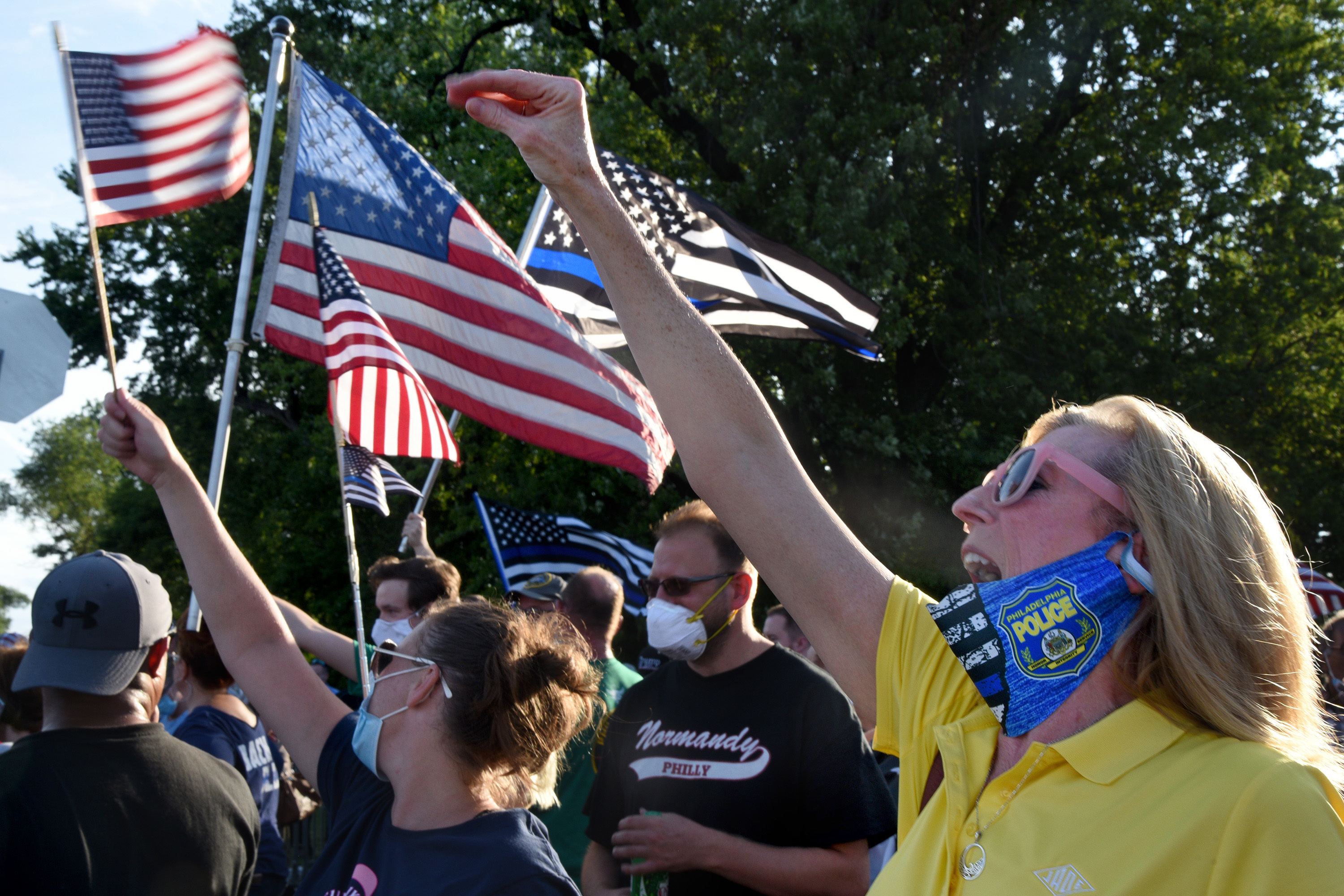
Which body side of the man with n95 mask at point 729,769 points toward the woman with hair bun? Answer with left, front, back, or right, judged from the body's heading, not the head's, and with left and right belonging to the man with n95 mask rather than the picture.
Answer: front

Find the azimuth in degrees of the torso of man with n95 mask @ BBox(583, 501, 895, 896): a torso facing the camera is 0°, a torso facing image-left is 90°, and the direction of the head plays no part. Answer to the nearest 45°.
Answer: approximately 45°

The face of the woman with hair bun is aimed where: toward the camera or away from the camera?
away from the camera

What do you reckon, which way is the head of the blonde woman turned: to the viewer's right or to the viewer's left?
to the viewer's left

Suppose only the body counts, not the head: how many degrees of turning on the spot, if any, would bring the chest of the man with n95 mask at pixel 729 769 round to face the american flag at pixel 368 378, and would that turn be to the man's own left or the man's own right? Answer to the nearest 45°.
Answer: approximately 90° to the man's own right

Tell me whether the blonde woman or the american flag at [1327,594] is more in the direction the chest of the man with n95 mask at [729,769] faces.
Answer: the blonde woman

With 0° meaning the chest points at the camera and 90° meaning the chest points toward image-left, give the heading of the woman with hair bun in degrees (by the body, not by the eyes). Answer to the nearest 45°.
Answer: approximately 45°

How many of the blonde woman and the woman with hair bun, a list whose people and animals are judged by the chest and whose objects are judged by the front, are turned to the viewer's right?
0

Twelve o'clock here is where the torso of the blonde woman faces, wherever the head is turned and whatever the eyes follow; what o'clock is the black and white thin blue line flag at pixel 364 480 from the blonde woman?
The black and white thin blue line flag is roughly at 3 o'clock from the blonde woman.

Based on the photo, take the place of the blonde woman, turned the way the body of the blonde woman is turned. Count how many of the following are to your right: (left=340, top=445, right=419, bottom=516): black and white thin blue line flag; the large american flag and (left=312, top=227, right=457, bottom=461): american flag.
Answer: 3

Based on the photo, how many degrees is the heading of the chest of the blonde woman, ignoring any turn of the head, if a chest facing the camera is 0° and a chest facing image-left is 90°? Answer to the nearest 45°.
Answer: approximately 45°
